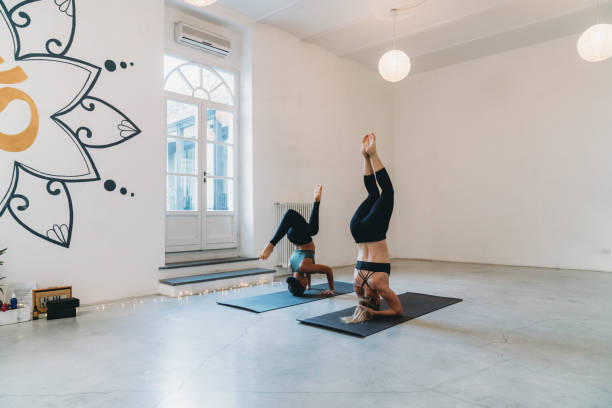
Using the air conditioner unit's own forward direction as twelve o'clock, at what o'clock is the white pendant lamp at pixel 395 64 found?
The white pendant lamp is roughly at 11 o'clock from the air conditioner unit.

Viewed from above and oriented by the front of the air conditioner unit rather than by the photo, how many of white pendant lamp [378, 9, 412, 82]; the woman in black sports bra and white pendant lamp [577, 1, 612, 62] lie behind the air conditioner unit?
0

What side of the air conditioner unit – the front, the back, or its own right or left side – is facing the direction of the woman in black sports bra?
front

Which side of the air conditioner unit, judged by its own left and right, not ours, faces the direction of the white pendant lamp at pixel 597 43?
front

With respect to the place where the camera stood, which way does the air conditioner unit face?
facing the viewer and to the right of the viewer
